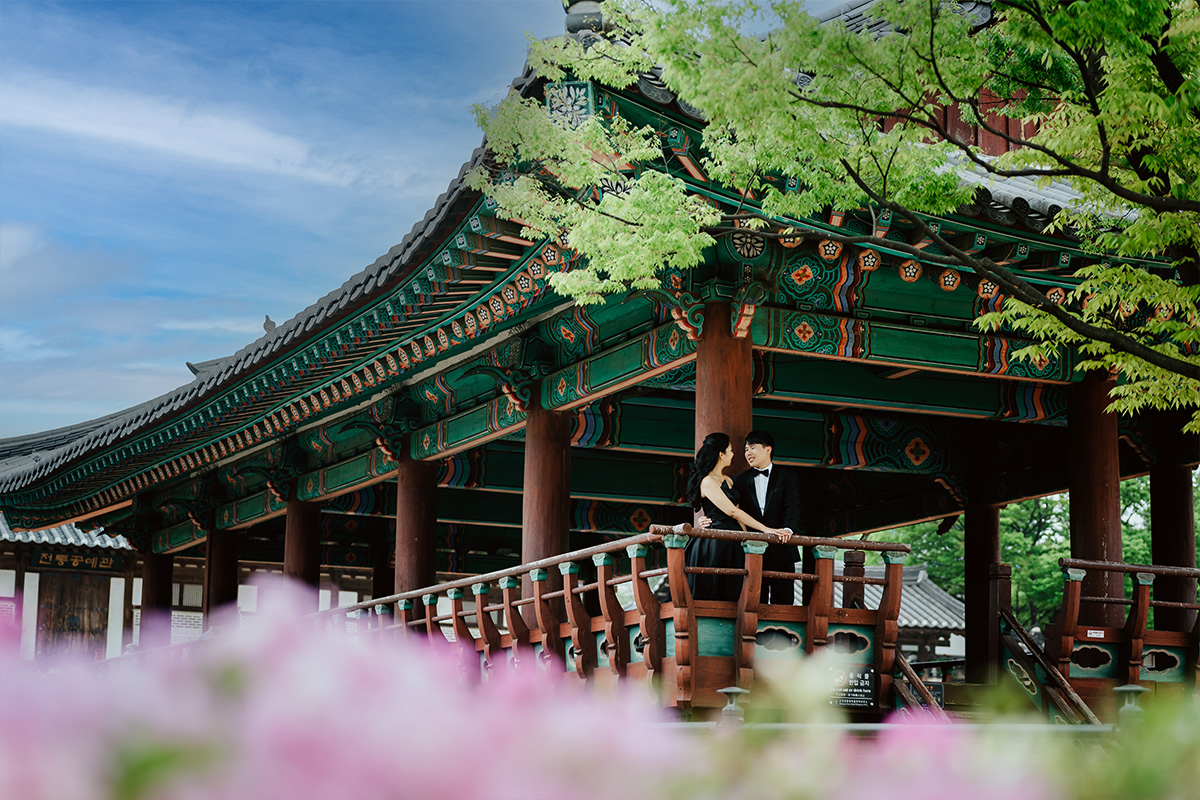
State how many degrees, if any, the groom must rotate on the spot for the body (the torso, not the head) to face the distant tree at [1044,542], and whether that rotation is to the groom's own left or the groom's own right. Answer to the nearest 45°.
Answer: approximately 135° to the groom's own right

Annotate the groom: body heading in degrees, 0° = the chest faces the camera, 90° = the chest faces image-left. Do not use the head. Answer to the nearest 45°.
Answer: approximately 45°
